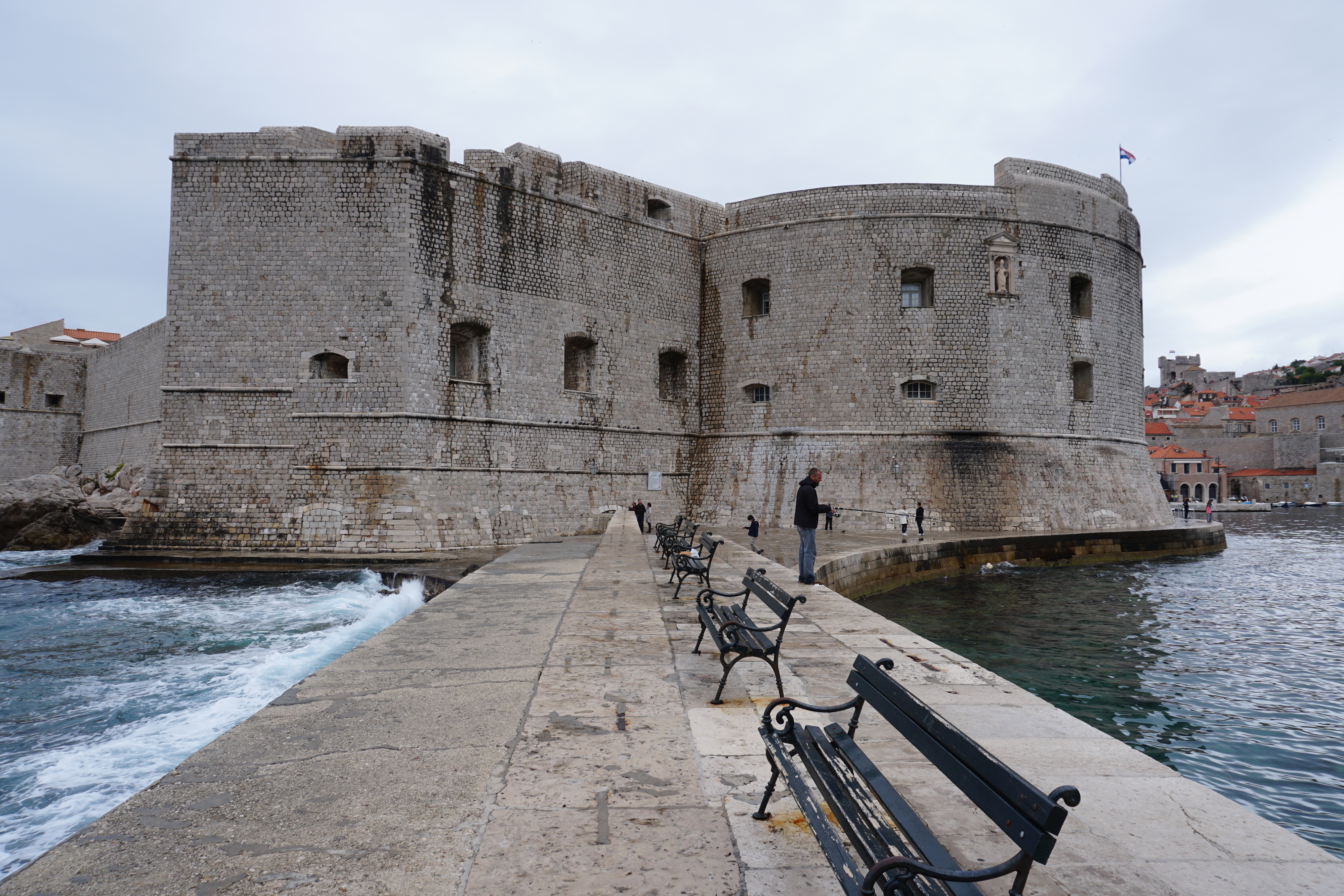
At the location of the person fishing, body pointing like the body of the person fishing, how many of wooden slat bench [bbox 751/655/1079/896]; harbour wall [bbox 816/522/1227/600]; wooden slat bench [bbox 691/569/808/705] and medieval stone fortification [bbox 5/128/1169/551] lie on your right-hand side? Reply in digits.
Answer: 2

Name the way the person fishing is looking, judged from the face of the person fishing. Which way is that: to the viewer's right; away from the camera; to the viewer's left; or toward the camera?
to the viewer's right

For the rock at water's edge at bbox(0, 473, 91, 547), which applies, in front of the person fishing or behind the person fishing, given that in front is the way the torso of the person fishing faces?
behind

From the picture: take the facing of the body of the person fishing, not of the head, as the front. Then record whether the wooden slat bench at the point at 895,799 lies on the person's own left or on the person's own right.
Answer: on the person's own right

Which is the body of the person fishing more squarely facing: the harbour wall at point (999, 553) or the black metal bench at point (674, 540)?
the harbour wall

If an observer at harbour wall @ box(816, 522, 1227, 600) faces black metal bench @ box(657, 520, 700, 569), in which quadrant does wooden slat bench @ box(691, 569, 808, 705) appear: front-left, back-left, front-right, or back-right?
front-left

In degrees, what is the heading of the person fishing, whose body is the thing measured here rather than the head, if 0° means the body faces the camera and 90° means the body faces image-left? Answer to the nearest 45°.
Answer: approximately 270°

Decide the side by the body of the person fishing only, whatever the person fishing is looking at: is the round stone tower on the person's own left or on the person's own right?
on the person's own left

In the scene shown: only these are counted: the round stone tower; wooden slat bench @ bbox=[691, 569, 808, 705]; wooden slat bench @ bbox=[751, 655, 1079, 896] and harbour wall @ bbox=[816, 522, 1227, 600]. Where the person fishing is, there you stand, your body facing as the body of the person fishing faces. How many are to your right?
2

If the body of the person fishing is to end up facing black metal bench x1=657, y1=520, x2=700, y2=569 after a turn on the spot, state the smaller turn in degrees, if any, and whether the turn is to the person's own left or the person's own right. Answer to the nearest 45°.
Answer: approximately 135° to the person's own left

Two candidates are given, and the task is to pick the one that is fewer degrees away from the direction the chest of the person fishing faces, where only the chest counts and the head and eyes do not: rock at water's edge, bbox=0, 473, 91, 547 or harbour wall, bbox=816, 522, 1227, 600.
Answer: the harbour wall

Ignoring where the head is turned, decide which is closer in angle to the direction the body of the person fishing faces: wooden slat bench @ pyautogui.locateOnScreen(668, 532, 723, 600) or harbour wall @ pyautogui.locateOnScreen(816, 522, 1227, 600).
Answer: the harbour wall

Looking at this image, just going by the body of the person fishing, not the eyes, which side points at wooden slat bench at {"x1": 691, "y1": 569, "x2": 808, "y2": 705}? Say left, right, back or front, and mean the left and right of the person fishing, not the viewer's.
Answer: right

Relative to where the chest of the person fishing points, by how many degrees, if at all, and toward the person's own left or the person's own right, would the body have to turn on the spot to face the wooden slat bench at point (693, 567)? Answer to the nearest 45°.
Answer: approximately 135° to the person's own right
